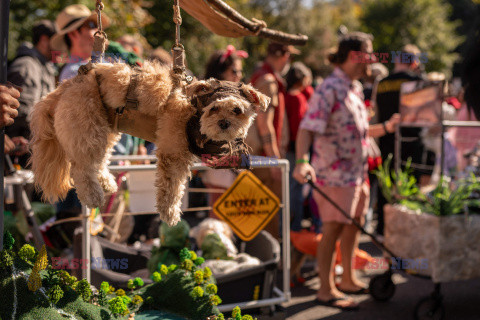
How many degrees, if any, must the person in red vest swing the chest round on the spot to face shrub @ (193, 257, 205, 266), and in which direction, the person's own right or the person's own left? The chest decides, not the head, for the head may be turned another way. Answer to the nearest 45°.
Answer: approximately 90° to the person's own right

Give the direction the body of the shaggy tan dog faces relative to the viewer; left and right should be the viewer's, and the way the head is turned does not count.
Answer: facing to the right of the viewer

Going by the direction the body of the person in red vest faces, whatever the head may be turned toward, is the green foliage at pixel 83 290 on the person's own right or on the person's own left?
on the person's own right

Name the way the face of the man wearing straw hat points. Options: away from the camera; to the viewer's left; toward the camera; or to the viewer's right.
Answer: to the viewer's right

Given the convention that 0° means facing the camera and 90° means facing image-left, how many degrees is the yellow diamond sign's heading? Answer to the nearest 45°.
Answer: approximately 0°

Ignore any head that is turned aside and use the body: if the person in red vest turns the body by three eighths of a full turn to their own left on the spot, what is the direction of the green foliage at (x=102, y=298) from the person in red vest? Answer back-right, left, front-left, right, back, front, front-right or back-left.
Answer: back-left
